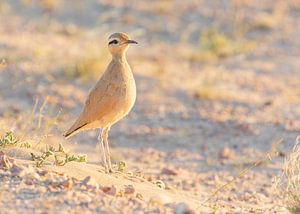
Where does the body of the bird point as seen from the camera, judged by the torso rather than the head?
to the viewer's right
